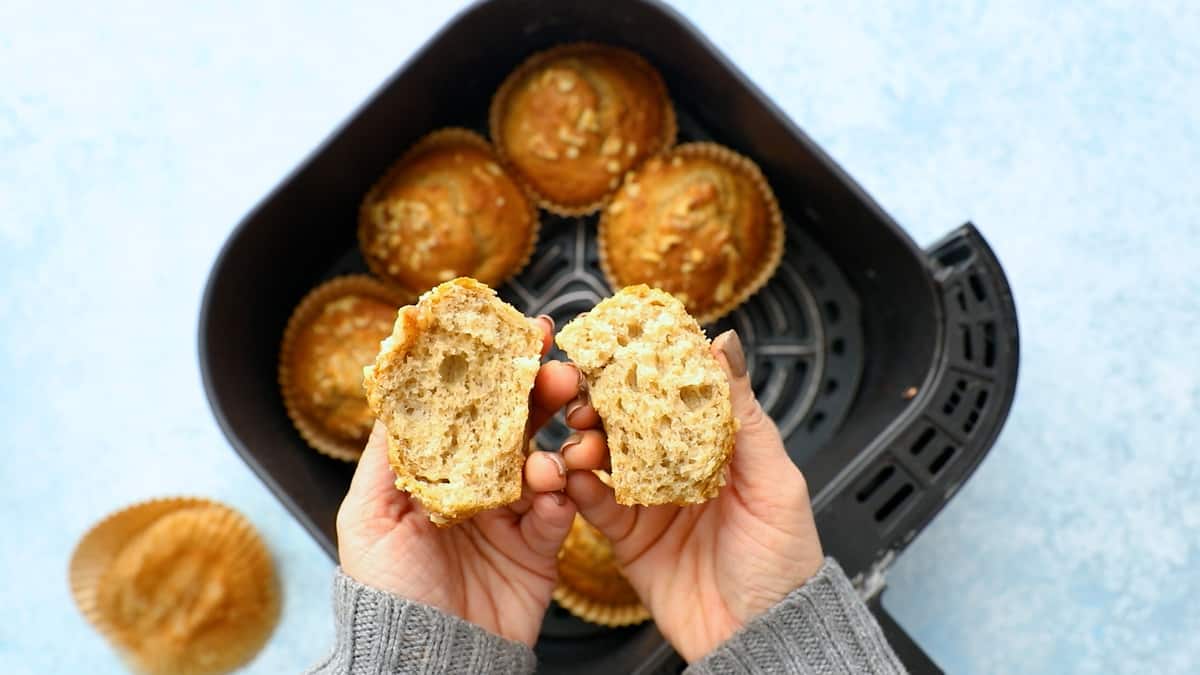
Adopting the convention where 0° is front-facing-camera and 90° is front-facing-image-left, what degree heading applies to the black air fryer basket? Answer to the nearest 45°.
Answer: approximately 315°

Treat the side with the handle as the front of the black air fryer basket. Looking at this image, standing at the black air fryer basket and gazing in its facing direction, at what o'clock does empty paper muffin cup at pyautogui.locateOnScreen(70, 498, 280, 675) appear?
The empty paper muffin cup is roughly at 5 o'clock from the black air fryer basket.
